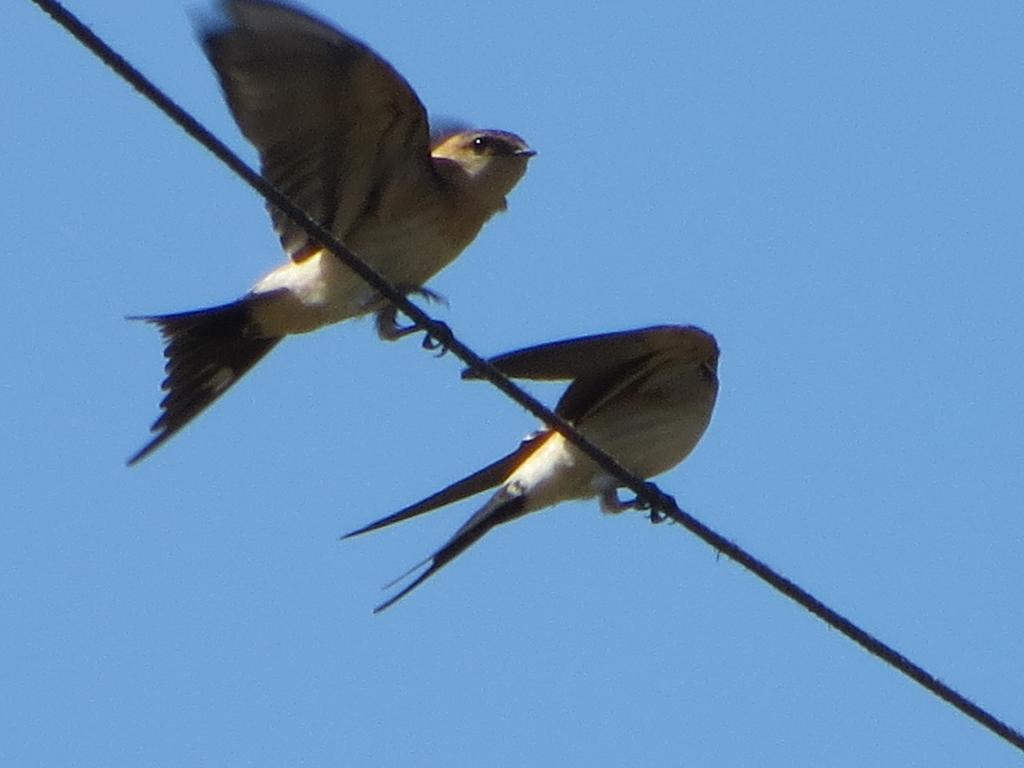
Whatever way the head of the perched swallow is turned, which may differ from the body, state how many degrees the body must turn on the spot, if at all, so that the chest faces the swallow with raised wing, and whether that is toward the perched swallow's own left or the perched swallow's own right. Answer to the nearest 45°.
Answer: approximately 180°

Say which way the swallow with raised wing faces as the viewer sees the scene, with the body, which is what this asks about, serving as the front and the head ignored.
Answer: to the viewer's right

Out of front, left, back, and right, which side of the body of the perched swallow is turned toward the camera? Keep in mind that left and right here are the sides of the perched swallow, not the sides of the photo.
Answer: right
